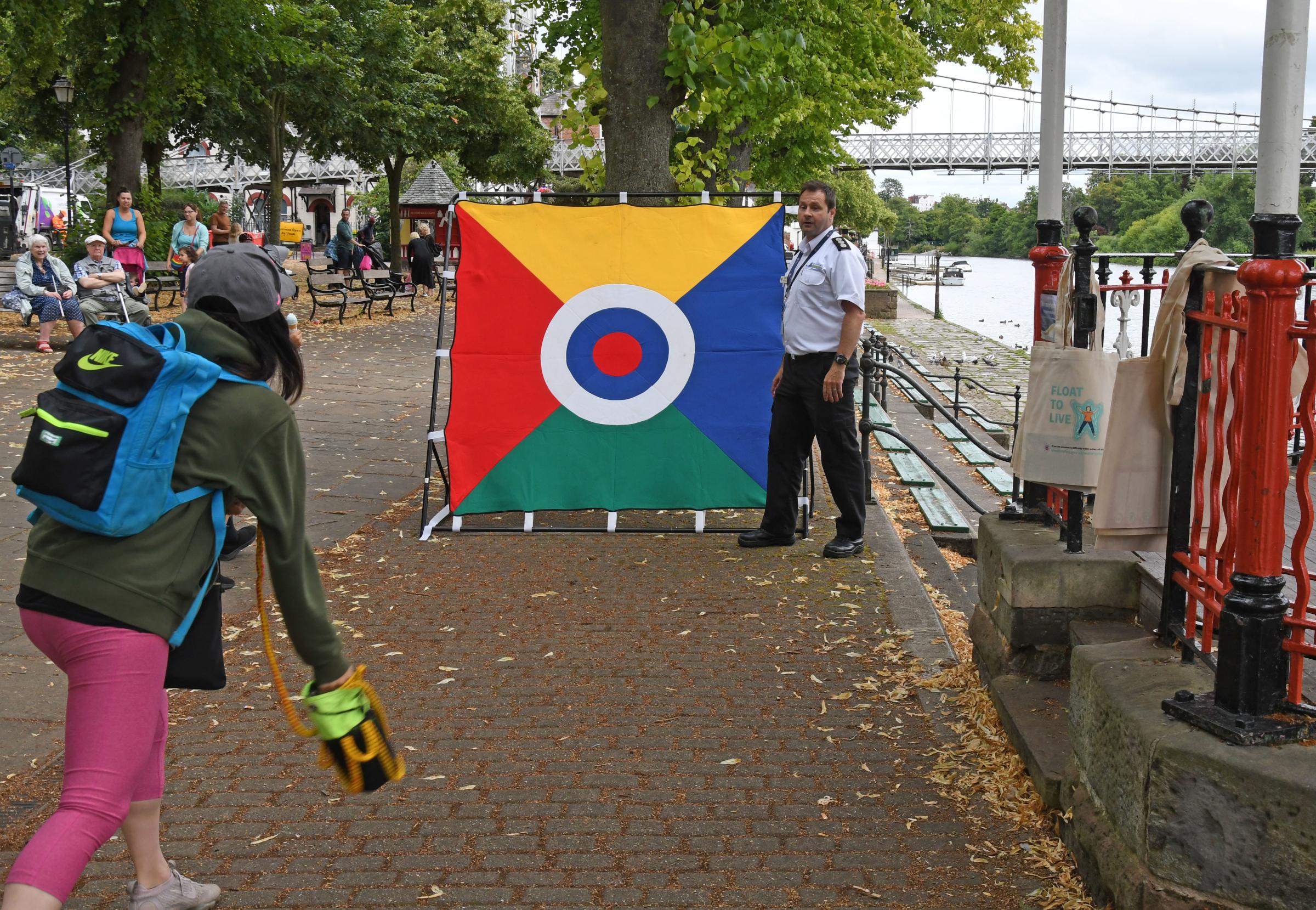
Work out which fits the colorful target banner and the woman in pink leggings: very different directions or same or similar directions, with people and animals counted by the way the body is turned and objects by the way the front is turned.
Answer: very different directions

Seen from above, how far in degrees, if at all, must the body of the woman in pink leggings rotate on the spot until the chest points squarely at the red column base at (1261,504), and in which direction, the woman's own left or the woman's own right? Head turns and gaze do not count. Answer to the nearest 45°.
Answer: approximately 45° to the woman's own right

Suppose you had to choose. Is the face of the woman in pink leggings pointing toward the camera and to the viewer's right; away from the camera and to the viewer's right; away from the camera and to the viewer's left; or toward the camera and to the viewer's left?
away from the camera and to the viewer's right

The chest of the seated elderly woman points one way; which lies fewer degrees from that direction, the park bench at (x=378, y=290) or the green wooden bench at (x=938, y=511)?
the green wooden bench

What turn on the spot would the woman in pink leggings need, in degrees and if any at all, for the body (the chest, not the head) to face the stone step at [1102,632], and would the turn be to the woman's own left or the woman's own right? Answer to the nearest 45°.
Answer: approximately 45° to the woman's own right

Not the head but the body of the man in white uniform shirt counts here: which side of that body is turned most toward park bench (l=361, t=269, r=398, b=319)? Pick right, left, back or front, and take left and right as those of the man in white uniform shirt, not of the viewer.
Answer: right

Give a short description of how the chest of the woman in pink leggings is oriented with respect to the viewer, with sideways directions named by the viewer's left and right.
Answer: facing away from the viewer and to the right of the viewer

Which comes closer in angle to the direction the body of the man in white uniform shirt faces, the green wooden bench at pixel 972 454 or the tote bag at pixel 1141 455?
the tote bag
